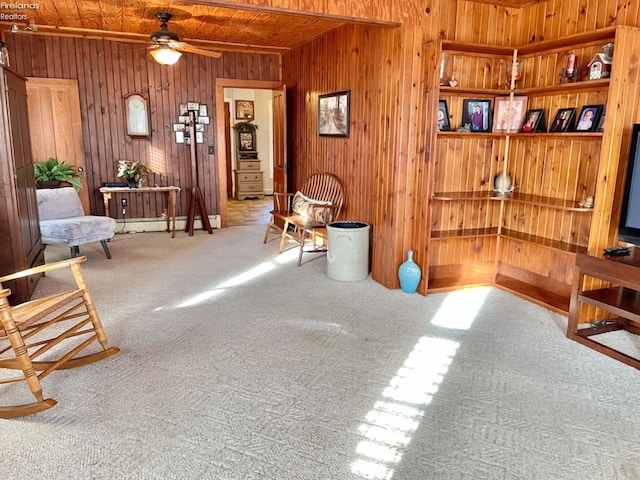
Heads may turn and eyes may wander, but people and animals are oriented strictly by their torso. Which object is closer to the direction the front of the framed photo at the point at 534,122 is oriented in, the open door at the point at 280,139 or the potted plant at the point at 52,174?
the potted plant

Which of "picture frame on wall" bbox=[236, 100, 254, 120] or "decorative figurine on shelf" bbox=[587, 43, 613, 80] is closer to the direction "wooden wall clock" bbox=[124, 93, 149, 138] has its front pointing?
the decorative figurine on shelf

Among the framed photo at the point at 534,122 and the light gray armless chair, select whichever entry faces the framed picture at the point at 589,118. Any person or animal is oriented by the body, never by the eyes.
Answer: the light gray armless chair

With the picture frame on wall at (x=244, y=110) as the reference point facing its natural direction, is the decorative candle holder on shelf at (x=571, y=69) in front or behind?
in front

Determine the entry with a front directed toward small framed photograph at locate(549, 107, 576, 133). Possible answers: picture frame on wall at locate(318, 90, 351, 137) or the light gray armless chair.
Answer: the light gray armless chair

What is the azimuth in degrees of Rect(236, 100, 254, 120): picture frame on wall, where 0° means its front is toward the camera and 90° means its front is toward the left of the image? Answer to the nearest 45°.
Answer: approximately 0°

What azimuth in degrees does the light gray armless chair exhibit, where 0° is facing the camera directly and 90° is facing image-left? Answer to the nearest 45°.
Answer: approximately 315°

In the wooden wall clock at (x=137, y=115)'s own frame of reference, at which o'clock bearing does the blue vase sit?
The blue vase is roughly at 11 o'clock from the wooden wall clock.

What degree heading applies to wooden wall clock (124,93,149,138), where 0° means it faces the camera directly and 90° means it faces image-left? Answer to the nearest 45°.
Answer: approximately 0°

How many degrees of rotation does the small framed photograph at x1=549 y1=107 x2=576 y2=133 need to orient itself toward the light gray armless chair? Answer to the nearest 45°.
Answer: approximately 45° to its right

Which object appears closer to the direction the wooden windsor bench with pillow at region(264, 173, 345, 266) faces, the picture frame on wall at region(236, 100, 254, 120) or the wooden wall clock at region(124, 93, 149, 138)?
the wooden wall clock

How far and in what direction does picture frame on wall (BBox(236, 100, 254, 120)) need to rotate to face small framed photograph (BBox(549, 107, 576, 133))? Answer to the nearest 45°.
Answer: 0° — it already faces it
